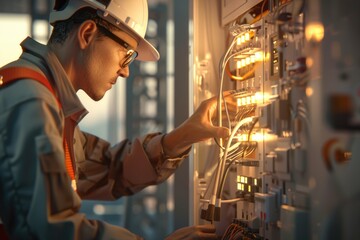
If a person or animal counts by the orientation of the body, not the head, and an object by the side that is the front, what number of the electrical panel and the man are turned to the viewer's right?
1

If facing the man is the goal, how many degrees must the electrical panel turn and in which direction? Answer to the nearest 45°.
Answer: approximately 45° to its right

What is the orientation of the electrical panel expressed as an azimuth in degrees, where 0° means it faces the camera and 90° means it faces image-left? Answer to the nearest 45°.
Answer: approximately 45°

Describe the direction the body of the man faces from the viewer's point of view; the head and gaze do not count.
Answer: to the viewer's right

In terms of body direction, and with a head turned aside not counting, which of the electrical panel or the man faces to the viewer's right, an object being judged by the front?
the man

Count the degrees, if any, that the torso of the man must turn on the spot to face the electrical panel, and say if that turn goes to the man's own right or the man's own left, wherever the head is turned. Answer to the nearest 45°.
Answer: approximately 45° to the man's own right

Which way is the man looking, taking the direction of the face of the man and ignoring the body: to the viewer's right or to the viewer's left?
to the viewer's right

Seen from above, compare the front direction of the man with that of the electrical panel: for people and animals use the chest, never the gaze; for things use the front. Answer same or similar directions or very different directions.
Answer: very different directions
